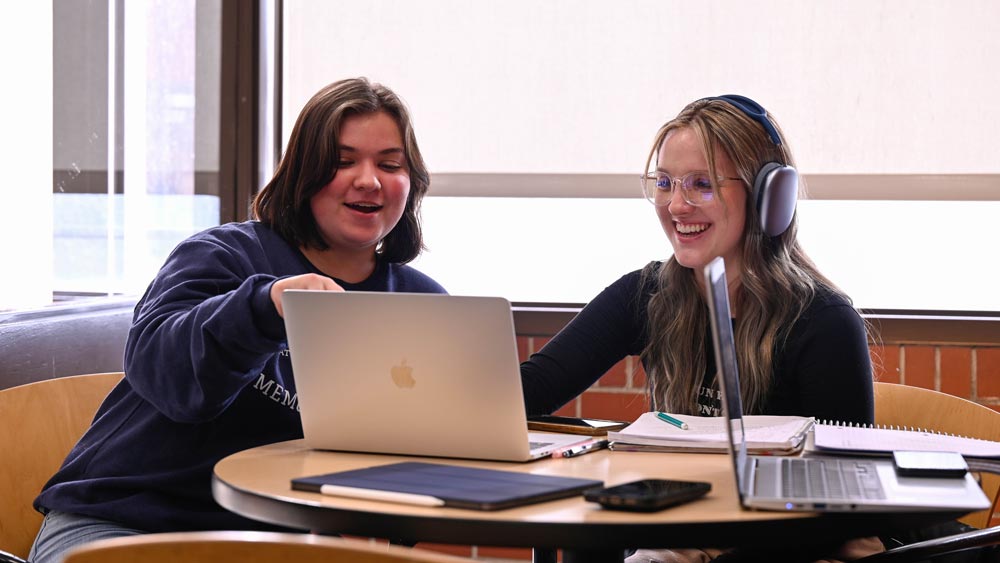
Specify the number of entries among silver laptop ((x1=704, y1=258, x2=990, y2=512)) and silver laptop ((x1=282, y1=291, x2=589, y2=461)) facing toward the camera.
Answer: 0

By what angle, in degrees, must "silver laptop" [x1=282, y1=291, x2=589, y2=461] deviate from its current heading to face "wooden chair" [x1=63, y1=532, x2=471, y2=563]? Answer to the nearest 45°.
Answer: approximately 135° to its right

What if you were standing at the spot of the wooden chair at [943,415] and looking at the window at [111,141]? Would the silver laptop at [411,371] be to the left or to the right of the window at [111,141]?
left

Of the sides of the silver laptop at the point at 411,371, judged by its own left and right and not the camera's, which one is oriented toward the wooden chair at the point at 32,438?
left

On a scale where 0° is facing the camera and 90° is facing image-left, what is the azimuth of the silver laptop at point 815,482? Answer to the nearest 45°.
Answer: approximately 270°

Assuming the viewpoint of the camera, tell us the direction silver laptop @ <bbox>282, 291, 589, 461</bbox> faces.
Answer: facing away from the viewer and to the right of the viewer

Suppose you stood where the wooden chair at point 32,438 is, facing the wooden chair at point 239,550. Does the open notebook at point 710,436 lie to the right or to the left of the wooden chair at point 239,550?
left

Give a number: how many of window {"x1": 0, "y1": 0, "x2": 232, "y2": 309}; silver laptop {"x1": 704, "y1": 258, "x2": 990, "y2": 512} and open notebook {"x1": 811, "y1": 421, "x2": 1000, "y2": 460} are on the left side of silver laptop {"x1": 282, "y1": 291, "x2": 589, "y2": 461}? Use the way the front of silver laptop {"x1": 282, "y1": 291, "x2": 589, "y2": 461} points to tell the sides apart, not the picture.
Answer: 1

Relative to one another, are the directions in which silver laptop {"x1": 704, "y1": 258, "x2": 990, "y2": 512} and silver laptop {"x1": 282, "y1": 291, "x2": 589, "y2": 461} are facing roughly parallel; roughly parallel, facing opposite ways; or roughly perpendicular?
roughly perpendicular

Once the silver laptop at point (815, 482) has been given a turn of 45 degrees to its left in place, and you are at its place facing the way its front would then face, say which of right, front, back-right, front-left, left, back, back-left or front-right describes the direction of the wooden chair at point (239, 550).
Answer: back

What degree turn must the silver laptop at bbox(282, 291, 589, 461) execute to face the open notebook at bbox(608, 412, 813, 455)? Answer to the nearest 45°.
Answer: approximately 45° to its right

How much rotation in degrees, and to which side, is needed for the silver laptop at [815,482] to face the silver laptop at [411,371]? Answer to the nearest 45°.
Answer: approximately 180°

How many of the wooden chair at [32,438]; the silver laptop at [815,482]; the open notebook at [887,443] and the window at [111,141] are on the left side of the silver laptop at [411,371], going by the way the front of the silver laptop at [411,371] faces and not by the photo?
2
